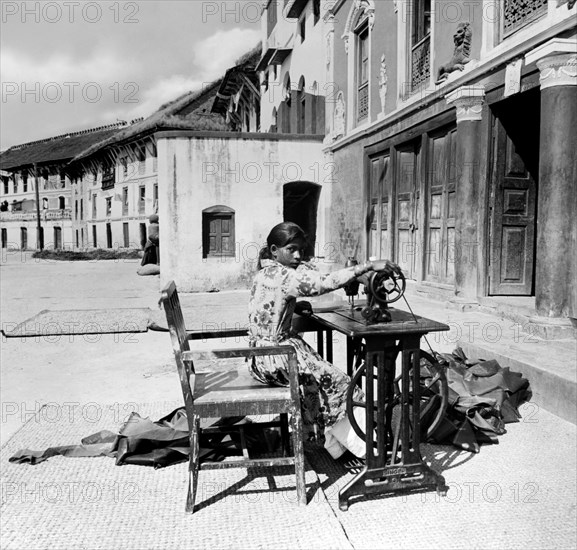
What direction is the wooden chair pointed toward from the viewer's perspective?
to the viewer's right

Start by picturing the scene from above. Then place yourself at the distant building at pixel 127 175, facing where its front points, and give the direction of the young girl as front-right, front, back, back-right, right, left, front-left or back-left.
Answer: front-left

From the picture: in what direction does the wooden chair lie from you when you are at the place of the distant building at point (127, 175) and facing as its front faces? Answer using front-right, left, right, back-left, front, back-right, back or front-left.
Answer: front-left

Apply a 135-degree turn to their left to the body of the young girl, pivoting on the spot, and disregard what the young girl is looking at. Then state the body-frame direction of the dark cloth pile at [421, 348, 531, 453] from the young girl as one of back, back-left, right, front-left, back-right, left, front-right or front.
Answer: right

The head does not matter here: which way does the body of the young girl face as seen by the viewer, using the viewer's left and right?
facing to the right of the viewer

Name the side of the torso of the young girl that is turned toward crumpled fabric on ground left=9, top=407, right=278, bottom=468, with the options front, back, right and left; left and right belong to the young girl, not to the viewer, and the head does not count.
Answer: back

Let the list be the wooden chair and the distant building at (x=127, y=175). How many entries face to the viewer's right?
1

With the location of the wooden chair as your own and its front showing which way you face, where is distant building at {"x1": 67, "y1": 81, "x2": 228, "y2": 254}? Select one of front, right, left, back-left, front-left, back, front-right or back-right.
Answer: left

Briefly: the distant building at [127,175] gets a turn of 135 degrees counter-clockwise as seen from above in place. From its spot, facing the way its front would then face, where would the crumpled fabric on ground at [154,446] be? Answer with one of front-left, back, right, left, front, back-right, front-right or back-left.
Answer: right

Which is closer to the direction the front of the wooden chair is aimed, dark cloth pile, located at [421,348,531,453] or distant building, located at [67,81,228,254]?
the dark cloth pile
